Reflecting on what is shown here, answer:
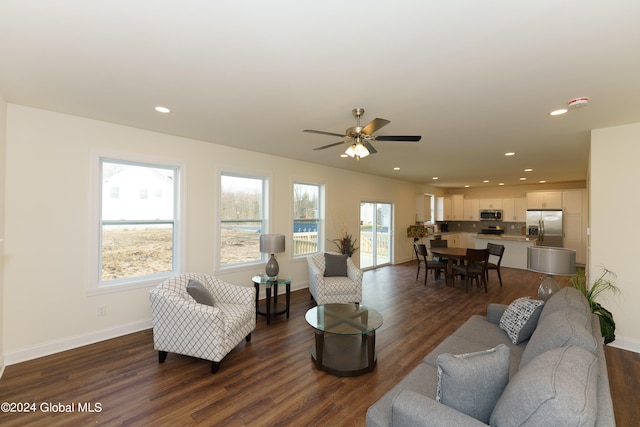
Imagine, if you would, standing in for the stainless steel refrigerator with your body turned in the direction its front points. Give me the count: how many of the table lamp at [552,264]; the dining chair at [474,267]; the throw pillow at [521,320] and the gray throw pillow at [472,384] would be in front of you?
4

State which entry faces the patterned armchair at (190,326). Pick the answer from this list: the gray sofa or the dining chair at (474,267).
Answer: the gray sofa

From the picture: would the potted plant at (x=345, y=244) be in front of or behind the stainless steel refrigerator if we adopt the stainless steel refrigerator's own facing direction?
in front

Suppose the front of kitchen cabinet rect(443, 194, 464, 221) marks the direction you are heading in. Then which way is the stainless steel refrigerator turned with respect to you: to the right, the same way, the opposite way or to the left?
the same way

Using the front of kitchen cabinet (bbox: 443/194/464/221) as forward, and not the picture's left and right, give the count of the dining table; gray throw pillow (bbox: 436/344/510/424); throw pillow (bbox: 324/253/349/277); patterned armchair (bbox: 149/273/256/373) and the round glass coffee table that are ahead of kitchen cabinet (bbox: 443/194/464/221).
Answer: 5

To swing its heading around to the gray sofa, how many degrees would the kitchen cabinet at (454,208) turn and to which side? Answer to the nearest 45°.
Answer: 0° — it already faces it

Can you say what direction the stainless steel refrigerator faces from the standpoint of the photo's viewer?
facing the viewer

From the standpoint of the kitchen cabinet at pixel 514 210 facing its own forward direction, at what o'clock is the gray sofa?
The gray sofa is roughly at 12 o'clock from the kitchen cabinet.

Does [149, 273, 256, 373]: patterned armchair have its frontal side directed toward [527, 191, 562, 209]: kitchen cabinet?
no

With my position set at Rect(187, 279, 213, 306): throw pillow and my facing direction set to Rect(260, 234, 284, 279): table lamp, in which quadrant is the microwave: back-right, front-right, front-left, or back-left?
front-right

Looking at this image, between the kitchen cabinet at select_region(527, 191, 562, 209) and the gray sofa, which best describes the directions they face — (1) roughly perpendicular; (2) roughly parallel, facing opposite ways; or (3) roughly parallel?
roughly perpendicular

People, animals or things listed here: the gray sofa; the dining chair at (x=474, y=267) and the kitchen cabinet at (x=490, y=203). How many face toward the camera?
1

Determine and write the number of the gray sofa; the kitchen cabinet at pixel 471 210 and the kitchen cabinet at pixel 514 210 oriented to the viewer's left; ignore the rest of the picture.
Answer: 1

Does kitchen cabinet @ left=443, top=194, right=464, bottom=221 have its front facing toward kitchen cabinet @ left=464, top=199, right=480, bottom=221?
no

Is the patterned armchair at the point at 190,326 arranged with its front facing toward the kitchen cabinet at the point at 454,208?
no

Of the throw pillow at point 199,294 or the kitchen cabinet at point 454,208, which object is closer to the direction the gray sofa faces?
the throw pillow

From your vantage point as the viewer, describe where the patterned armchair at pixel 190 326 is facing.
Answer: facing the viewer and to the right of the viewer
